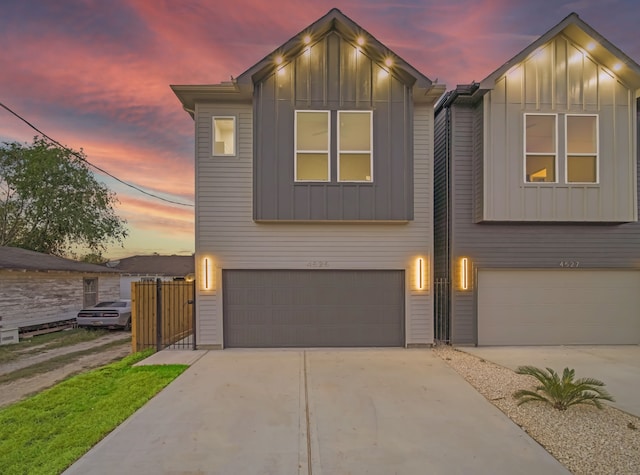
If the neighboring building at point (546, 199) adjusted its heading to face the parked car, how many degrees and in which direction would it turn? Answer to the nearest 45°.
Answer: approximately 90° to its right

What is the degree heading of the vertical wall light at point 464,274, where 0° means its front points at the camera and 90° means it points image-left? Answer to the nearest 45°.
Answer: approximately 0°

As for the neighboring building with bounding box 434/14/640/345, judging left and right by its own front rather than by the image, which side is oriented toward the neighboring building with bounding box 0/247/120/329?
right

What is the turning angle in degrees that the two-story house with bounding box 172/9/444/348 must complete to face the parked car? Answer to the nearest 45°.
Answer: approximately 135° to its right

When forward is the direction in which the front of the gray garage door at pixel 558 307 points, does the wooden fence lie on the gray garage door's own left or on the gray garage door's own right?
on the gray garage door's own right

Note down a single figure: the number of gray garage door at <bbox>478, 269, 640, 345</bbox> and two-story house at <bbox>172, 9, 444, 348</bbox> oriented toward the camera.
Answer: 2

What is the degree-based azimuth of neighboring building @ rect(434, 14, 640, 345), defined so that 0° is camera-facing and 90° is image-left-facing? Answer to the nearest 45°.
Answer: approximately 0°

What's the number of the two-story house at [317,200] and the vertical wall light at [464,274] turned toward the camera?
2
